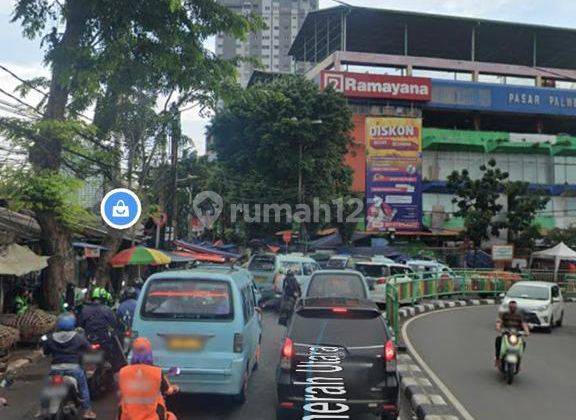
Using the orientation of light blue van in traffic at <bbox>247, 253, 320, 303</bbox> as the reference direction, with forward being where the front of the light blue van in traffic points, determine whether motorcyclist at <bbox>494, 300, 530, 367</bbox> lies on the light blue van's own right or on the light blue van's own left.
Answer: on the light blue van's own right

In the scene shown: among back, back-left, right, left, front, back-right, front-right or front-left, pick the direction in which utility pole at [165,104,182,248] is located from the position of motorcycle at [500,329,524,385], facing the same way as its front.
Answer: back-right

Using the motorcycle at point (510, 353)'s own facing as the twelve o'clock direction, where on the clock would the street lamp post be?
The street lamp post is roughly at 5 o'clock from the motorcycle.

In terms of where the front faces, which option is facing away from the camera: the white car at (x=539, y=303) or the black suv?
the black suv

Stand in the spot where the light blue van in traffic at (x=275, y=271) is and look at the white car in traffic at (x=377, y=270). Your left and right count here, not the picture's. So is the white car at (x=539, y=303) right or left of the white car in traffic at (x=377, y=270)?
right

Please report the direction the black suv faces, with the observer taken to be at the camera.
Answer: facing away from the viewer

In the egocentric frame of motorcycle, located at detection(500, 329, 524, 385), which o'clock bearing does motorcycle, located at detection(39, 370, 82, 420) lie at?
motorcycle, located at detection(39, 370, 82, 420) is roughly at 1 o'clock from motorcycle, located at detection(500, 329, 524, 385).

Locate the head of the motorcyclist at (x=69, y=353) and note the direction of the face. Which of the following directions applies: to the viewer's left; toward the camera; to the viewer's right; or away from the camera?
away from the camera

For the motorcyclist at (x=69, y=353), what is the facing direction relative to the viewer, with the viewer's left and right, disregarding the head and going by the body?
facing away from the viewer

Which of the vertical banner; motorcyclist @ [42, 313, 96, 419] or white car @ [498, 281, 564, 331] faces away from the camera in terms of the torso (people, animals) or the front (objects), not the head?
the motorcyclist

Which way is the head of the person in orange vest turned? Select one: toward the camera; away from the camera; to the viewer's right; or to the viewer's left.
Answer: away from the camera

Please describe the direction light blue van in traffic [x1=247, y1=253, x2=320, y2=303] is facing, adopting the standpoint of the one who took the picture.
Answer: facing away from the viewer and to the right of the viewer

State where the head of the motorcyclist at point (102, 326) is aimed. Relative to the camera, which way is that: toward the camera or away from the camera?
away from the camera

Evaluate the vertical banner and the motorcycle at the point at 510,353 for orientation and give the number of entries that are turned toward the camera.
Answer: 2
